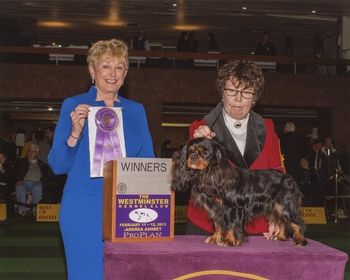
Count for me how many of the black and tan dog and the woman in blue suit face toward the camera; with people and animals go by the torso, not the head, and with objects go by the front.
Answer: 1

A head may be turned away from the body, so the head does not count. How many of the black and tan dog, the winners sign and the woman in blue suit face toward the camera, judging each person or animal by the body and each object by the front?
2

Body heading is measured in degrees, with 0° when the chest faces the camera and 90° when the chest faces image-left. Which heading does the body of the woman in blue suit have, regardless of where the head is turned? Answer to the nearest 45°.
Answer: approximately 0°

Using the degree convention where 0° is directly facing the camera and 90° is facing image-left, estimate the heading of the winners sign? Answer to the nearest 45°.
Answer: approximately 0°

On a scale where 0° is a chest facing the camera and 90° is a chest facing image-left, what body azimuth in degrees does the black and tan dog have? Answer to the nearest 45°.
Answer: approximately 90°

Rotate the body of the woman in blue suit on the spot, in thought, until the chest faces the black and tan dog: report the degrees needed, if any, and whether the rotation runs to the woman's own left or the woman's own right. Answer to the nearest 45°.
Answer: approximately 45° to the woman's own left
